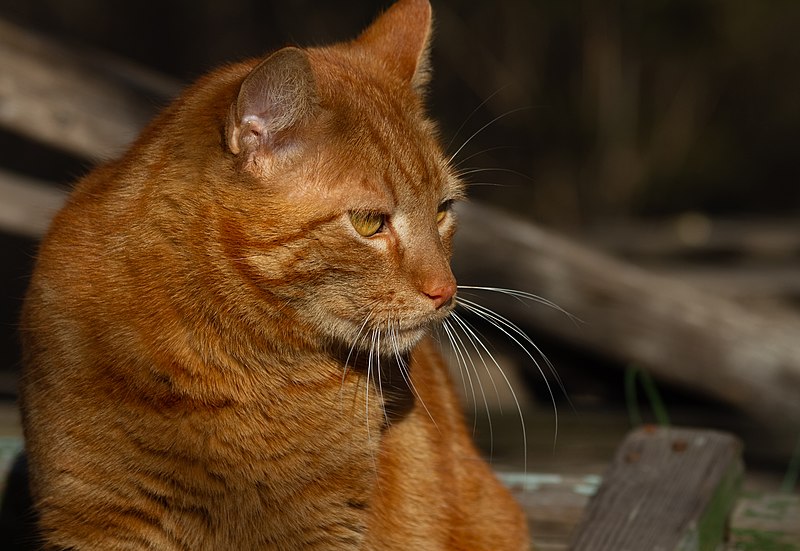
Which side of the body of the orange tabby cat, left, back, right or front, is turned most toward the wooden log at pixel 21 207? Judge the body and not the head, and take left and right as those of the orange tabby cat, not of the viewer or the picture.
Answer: back

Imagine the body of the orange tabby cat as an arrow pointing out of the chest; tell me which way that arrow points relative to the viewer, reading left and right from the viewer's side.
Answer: facing the viewer and to the right of the viewer

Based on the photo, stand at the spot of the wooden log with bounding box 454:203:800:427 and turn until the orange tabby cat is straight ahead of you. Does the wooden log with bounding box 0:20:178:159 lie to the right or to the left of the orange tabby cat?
right
